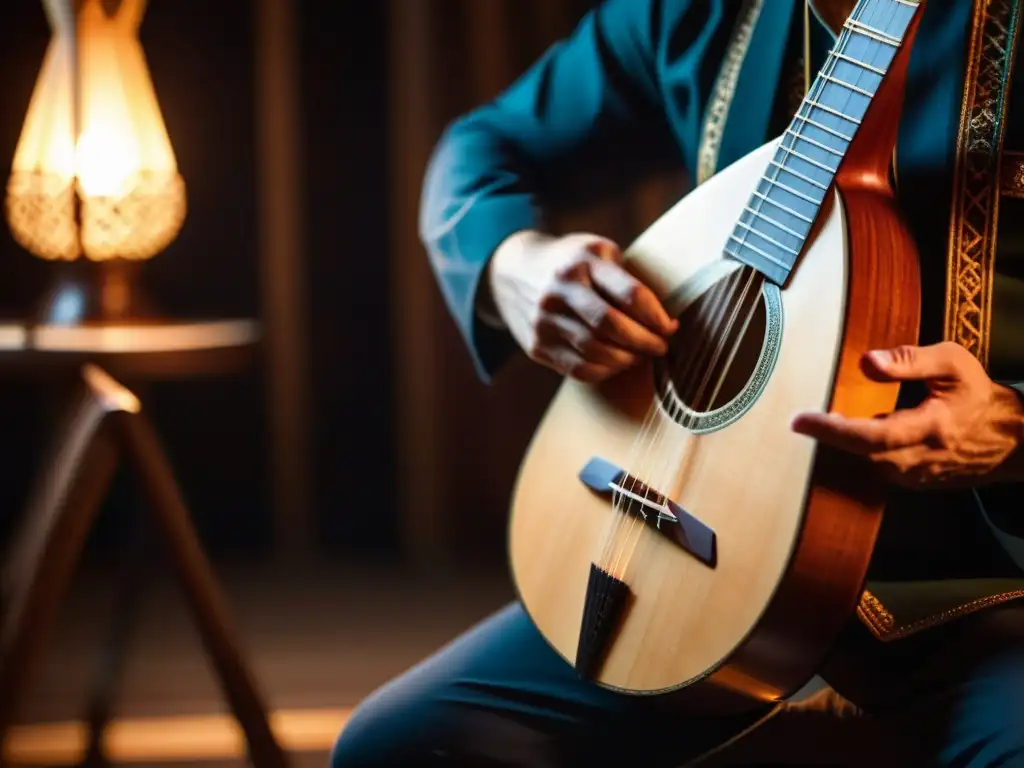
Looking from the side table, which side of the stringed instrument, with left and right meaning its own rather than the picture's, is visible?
right

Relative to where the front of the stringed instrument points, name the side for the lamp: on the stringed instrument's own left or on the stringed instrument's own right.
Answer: on the stringed instrument's own right

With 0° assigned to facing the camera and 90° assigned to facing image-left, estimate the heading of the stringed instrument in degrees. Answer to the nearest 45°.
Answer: approximately 45°
